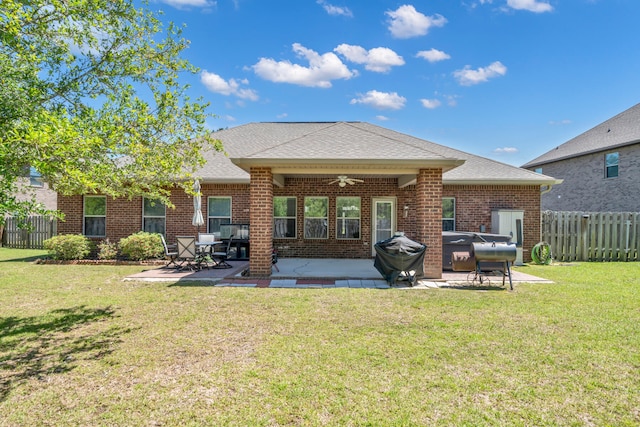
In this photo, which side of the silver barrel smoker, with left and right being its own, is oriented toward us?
front

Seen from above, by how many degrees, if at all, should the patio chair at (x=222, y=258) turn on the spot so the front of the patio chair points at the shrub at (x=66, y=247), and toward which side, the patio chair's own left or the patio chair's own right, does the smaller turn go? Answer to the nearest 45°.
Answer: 0° — it already faces it

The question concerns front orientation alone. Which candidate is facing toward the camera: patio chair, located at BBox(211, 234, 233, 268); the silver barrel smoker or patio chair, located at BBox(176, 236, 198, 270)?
the silver barrel smoker

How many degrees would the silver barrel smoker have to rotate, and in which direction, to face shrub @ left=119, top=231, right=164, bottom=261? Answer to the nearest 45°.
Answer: approximately 90° to its right

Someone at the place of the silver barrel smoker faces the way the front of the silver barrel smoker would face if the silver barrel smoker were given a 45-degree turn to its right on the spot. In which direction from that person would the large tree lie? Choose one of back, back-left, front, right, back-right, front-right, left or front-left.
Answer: front

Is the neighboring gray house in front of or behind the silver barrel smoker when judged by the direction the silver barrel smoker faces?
behind

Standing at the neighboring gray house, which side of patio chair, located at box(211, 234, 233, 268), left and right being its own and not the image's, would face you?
back

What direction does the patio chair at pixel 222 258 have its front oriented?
to the viewer's left

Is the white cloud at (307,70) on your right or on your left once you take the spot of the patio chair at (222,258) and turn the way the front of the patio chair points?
on your right

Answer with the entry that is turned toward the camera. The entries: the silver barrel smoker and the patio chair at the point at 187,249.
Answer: the silver barrel smoker
